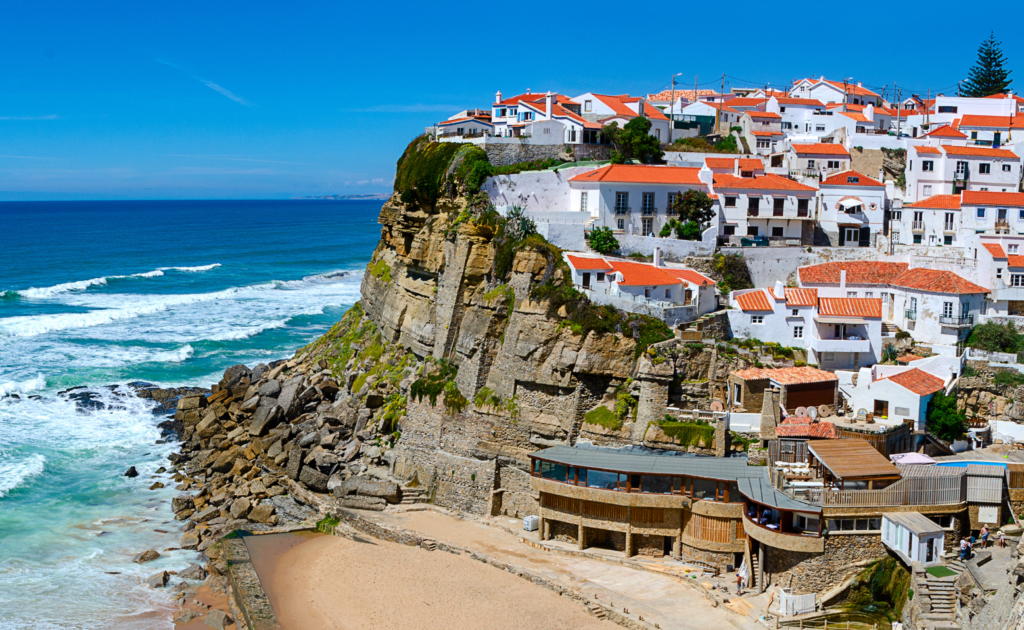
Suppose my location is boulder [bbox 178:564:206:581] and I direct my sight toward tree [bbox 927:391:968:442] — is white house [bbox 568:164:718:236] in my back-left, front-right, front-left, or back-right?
front-left

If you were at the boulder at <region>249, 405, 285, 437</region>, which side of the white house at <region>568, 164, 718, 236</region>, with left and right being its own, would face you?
right

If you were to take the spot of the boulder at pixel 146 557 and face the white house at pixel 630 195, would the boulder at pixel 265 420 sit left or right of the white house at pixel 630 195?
left

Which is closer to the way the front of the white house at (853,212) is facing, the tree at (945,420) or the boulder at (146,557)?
the tree

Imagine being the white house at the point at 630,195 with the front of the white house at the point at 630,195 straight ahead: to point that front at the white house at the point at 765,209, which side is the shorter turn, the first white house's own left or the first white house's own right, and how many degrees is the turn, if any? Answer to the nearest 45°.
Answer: approximately 90° to the first white house's own left

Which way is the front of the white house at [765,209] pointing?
toward the camera

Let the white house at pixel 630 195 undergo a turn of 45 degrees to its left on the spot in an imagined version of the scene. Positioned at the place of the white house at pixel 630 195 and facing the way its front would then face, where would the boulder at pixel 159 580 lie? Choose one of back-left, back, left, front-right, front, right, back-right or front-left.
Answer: right

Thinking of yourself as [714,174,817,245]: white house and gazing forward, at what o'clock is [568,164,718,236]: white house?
[568,164,718,236]: white house is roughly at 2 o'clock from [714,174,817,245]: white house.

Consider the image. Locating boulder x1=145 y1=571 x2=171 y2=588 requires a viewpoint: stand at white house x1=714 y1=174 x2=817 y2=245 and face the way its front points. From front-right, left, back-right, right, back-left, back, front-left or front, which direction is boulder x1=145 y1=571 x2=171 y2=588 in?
front-right

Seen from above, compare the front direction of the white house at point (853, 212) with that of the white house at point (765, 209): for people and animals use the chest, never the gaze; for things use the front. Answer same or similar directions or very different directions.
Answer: same or similar directions

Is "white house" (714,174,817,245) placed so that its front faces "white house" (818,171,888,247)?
no

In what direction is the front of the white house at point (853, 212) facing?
toward the camera

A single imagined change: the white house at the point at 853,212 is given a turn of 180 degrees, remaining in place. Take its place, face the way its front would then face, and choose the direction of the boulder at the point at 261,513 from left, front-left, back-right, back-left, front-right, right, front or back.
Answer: back-left

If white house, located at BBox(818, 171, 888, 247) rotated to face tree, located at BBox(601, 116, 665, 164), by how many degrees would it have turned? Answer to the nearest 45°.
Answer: approximately 90° to its right

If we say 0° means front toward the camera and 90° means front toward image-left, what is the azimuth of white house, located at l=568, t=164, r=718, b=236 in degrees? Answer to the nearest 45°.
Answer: approximately 0°

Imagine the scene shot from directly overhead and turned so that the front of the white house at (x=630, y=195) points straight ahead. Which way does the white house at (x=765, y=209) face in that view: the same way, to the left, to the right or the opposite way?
the same way

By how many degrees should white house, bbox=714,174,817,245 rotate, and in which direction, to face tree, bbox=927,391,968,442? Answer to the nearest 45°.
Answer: approximately 45° to its left
